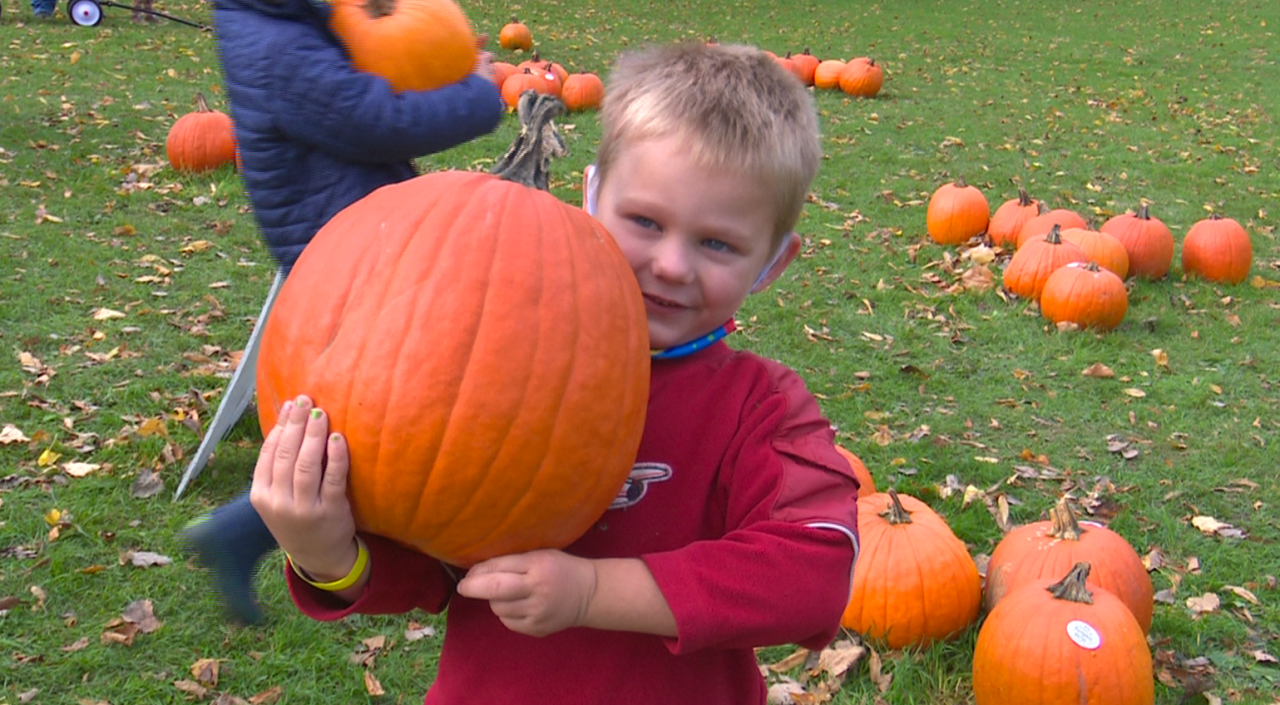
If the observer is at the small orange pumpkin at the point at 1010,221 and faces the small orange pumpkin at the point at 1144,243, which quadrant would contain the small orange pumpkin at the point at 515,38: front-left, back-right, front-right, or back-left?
back-left

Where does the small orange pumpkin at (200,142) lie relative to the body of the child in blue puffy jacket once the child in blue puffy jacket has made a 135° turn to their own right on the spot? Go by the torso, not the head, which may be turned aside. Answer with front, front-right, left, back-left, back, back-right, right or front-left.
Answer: back-right
